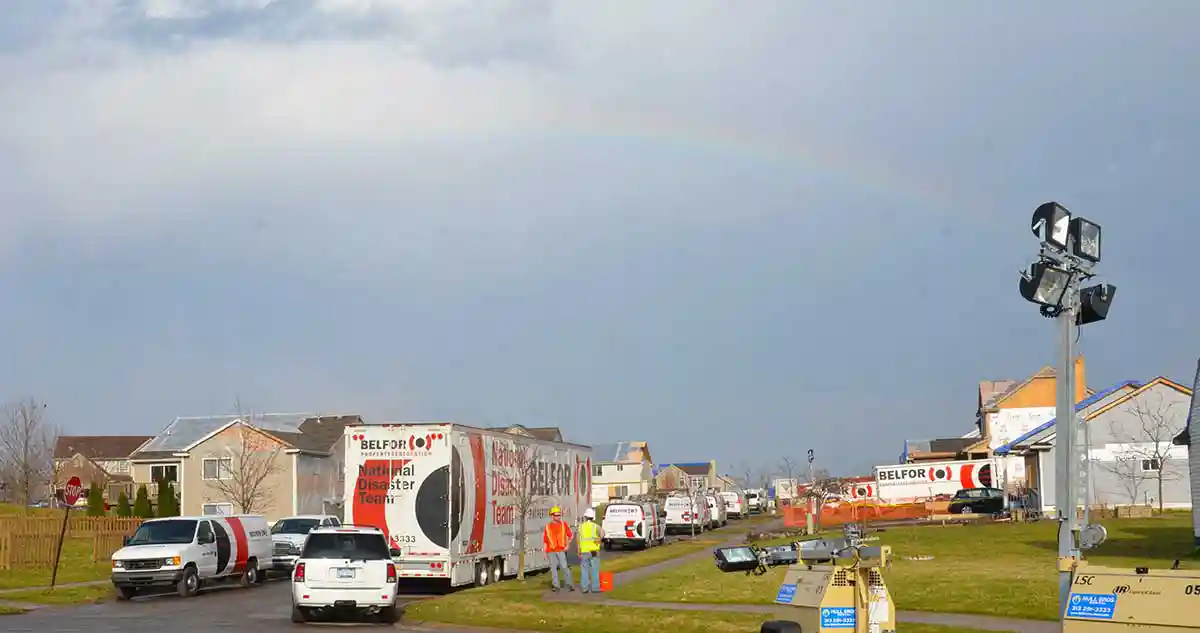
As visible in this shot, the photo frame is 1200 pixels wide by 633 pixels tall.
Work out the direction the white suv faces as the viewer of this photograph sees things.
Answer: facing away from the viewer

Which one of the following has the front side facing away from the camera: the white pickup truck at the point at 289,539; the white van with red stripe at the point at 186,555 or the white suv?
the white suv

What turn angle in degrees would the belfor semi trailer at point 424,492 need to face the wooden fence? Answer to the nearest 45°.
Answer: approximately 90° to its left

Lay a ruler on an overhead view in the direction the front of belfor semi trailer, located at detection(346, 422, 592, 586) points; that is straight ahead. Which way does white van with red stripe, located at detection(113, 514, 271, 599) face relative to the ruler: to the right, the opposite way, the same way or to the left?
the opposite way

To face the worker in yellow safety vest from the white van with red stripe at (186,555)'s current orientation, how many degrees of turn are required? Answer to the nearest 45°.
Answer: approximately 90° to its left

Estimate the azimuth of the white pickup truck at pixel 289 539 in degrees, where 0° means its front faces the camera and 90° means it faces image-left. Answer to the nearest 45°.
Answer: approximately 45°

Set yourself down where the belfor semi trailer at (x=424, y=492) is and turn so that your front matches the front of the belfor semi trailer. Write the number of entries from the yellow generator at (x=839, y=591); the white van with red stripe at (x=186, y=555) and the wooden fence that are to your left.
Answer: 2

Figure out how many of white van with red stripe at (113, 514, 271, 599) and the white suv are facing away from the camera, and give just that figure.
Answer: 1

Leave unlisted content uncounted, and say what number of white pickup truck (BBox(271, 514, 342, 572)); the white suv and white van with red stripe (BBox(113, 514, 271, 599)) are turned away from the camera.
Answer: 1

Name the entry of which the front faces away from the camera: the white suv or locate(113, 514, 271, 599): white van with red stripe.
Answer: the white suv

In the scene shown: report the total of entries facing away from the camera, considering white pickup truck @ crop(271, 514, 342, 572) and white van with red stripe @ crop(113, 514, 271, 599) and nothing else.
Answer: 0

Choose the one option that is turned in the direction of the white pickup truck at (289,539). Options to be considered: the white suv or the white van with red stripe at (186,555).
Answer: the white suv

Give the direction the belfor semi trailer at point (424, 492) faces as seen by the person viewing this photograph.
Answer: facing away from the viewer and to the right of the viewer
